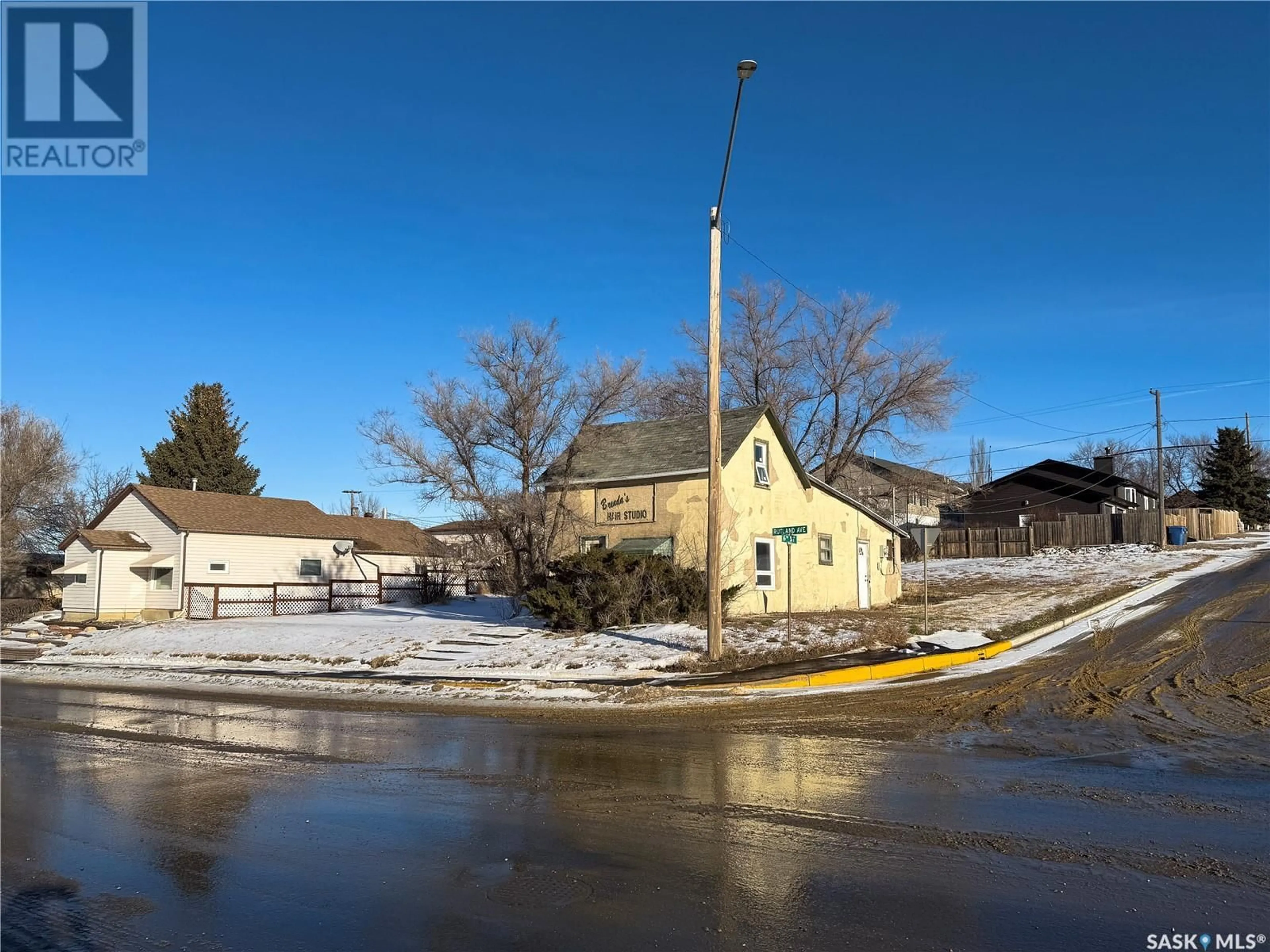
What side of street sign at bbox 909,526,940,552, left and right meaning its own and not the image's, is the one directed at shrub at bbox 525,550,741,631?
left

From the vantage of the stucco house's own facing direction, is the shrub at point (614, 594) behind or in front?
in front

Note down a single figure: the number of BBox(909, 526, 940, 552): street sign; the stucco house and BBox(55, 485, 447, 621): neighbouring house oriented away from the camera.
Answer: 1

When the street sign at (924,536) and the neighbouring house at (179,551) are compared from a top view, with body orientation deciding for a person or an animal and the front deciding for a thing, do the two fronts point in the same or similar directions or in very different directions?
very different directions

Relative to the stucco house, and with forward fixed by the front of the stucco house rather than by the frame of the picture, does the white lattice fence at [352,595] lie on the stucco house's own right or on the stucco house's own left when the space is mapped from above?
on the stucco house's own right

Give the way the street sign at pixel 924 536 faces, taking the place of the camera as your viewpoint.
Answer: facing away from the viewer

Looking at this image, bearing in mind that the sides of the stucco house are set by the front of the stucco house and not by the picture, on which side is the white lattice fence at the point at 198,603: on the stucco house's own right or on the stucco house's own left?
on the stucco house's own right

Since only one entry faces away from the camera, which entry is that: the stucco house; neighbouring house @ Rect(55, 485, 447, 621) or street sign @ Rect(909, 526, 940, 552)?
the street sign
